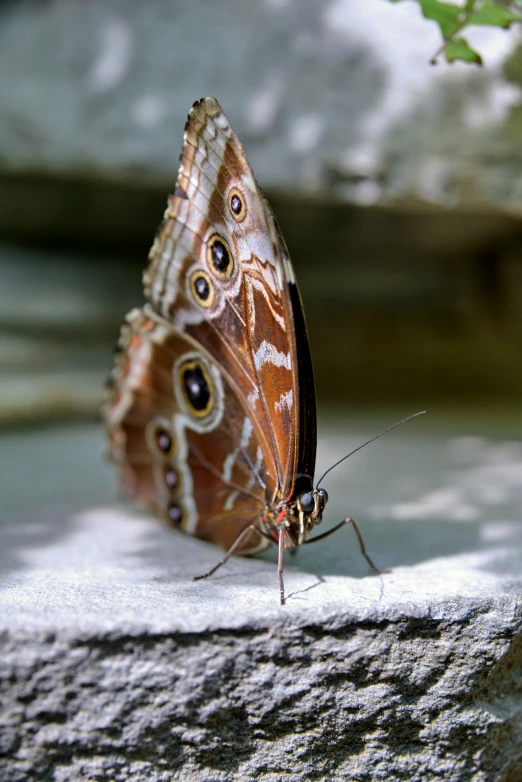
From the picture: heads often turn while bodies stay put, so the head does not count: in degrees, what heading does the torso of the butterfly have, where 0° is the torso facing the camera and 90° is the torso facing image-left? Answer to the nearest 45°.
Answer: approximately 315°
